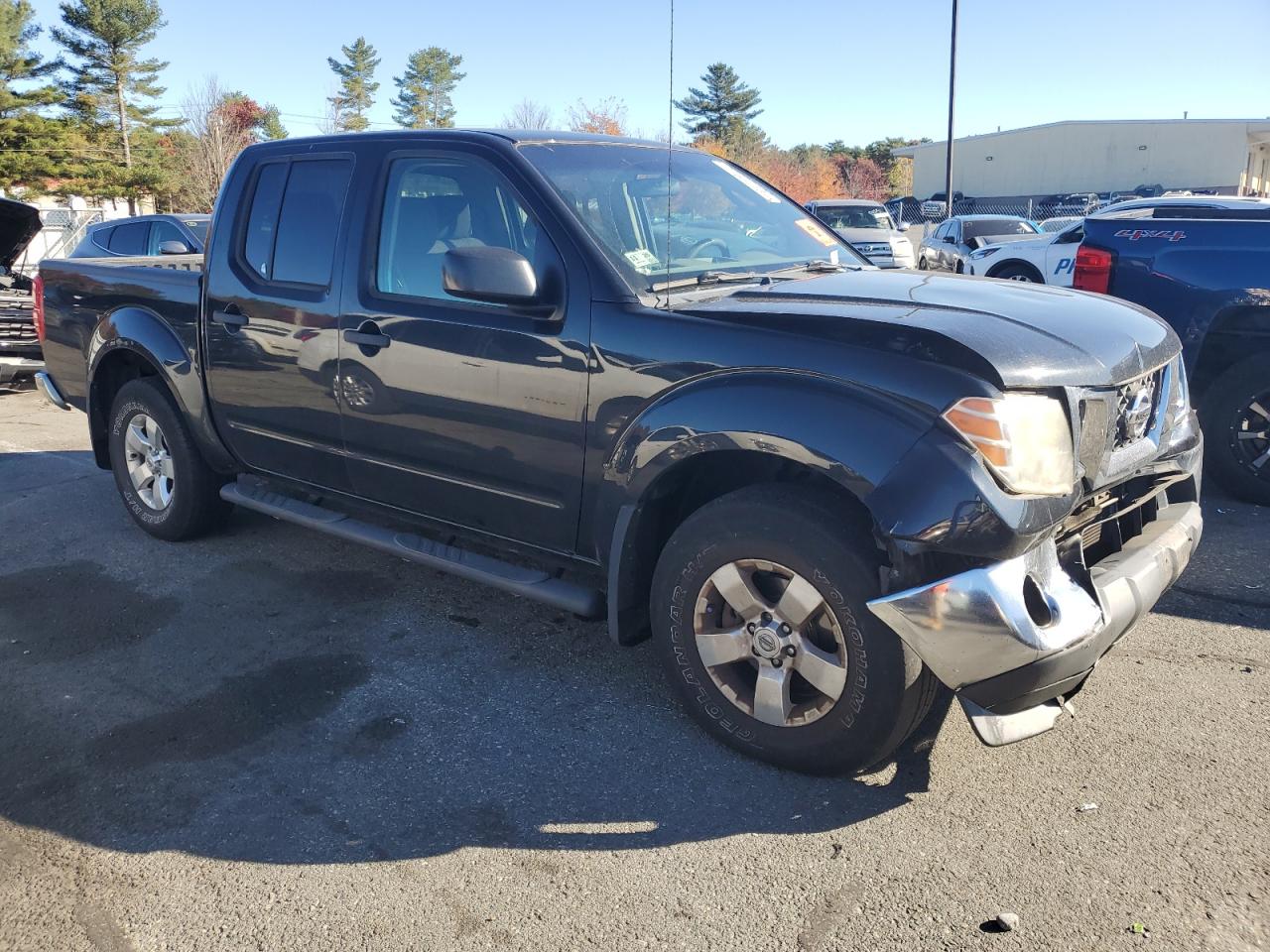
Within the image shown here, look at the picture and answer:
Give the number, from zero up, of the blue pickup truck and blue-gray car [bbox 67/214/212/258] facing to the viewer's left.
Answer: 0

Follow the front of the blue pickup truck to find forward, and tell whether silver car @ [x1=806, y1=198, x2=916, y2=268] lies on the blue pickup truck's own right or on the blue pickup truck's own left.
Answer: on the blue pickup truck's own left

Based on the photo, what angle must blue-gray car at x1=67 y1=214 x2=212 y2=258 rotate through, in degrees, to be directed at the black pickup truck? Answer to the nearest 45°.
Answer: approximately 45° to its right

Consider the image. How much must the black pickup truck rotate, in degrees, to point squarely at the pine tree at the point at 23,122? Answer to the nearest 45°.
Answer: approximately 180°

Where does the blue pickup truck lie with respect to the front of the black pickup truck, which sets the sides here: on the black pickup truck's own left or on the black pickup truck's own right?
on the black pickup truck's own left

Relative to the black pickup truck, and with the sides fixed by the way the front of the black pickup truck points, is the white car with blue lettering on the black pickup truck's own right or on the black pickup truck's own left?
on the black pickup truck's own left

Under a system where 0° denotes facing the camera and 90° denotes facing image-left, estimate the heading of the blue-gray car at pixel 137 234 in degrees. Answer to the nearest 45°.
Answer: approximately 315°

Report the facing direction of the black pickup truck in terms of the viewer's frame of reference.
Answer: facing the viewer and to the right of the viewer
